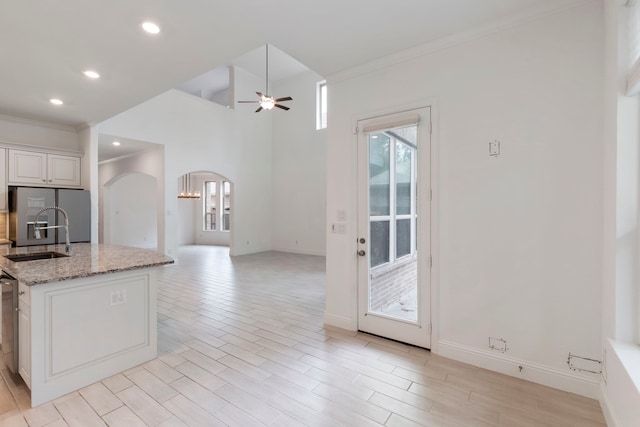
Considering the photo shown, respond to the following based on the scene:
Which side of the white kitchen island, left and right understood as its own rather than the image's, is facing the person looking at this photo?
left

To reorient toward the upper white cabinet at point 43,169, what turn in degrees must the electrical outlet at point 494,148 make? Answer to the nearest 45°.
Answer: approximately 90° to its right

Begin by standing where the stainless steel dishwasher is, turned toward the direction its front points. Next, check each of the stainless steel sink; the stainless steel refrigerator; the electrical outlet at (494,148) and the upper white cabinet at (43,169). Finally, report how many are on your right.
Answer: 3

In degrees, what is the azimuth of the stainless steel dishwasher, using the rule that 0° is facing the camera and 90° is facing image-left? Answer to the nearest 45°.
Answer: approximately 90°

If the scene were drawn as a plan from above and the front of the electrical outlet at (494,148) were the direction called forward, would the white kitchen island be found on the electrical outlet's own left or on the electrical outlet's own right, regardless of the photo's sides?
on the electrical outlet's own right

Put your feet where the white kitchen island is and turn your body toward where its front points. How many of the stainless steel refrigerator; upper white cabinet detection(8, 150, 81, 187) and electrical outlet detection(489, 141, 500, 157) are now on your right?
2
